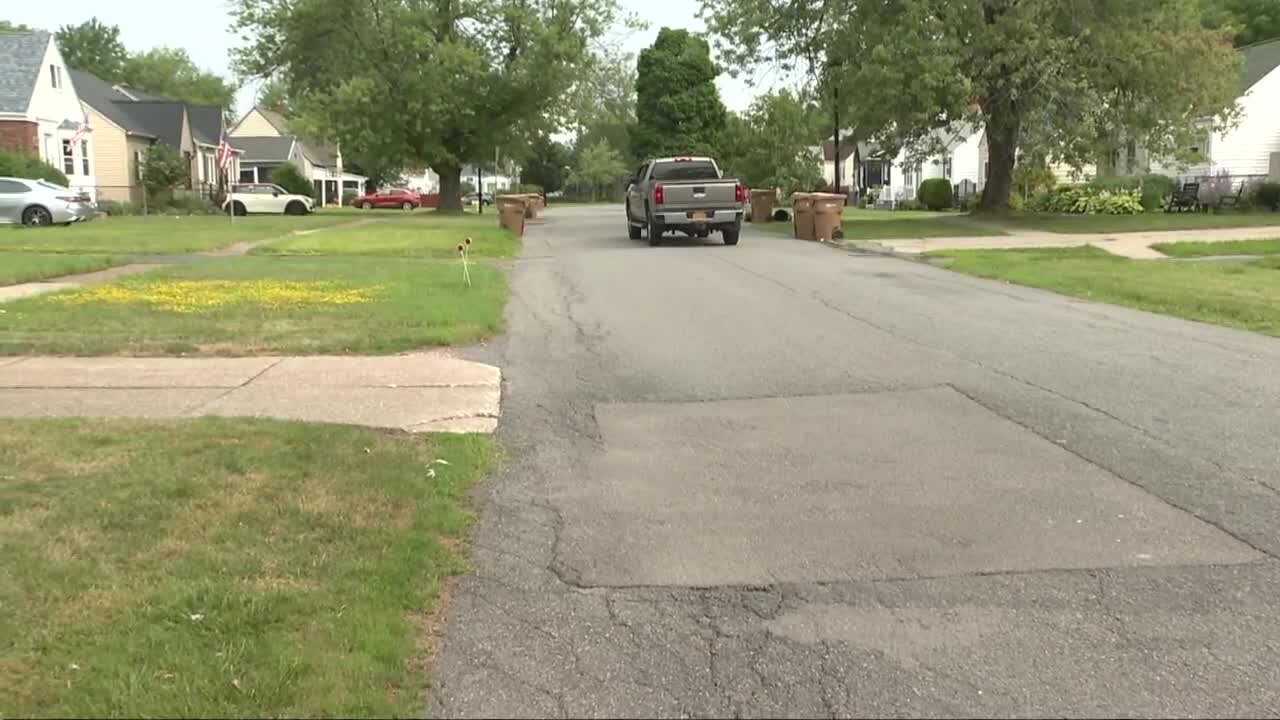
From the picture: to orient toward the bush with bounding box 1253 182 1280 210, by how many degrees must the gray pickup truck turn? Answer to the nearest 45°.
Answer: approximately 45° to its right

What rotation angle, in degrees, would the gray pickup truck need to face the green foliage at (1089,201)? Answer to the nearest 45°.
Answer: approximately 45° to its right

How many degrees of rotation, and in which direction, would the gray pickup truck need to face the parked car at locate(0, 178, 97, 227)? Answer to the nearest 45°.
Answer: approximately 45° to its left

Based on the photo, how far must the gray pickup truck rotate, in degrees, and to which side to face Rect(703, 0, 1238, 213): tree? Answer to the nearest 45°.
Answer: approximately 45° to its right

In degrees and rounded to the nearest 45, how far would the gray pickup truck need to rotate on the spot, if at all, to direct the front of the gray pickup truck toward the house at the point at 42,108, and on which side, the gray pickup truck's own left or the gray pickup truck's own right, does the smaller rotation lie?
approximately 45° to the gray pickup truck's own left

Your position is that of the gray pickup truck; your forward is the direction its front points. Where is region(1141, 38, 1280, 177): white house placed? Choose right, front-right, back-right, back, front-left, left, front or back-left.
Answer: front-right

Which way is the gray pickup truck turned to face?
away from the camera

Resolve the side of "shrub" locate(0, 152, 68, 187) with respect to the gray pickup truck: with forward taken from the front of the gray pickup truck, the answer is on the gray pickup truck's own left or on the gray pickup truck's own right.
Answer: on the gray pickup truck's own left
